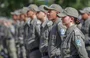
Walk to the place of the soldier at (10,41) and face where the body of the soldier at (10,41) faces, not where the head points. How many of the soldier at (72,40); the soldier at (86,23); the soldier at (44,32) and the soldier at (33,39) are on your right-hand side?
0

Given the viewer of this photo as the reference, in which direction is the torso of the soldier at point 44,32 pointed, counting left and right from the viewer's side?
facing the viewer and to the left of the viewer

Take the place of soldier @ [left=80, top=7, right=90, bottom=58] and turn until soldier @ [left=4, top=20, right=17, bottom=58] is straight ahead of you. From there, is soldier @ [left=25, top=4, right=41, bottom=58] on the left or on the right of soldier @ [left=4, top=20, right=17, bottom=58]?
left

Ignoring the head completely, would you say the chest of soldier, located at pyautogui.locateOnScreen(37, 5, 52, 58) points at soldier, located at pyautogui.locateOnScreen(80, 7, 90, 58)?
no

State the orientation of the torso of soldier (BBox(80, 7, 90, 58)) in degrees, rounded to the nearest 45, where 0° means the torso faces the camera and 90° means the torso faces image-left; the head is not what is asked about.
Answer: approximately 90°

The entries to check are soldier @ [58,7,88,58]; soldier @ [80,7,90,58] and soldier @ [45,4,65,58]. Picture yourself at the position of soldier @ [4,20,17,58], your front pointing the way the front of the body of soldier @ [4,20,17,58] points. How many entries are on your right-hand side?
0

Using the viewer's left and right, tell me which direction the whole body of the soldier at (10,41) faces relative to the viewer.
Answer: facing to the left of the viewer

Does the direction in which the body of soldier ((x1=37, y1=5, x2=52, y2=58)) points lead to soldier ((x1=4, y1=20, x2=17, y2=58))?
no

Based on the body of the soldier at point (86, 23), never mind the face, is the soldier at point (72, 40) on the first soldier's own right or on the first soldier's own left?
on the first soldier's own left

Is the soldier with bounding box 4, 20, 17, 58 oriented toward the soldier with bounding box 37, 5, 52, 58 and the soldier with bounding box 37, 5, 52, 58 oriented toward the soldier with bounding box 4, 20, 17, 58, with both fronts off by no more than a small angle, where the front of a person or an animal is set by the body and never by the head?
no
